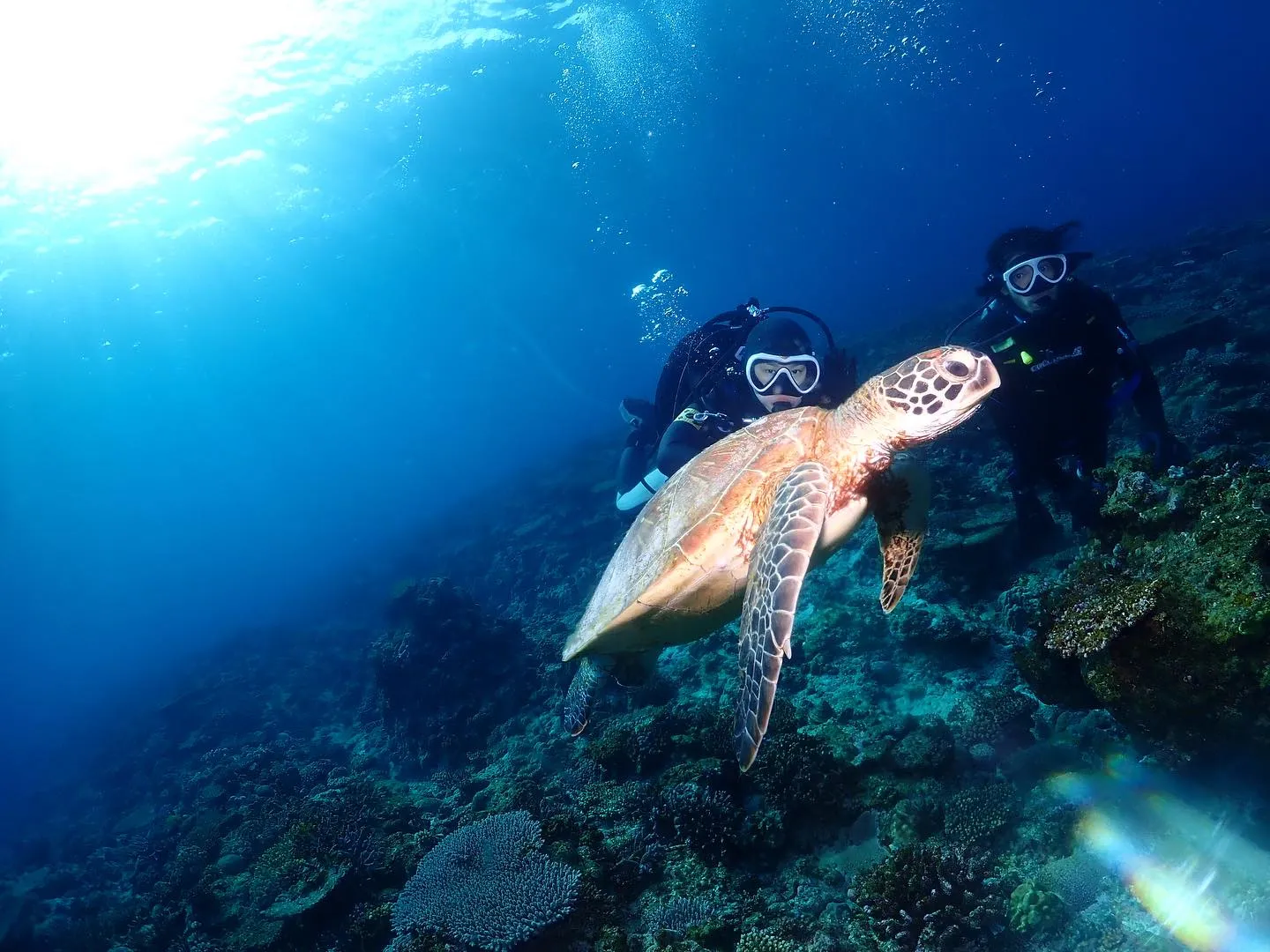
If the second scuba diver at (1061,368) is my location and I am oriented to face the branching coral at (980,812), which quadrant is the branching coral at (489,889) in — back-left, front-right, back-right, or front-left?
front-right

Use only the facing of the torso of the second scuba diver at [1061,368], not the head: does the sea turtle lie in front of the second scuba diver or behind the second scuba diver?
in front

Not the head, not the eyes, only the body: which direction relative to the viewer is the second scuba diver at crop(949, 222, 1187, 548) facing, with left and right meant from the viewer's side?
facing the viewer

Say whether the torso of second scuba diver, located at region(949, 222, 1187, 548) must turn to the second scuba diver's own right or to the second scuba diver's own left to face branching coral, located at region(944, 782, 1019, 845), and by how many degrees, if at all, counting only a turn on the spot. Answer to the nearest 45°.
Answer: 0° — they already face it

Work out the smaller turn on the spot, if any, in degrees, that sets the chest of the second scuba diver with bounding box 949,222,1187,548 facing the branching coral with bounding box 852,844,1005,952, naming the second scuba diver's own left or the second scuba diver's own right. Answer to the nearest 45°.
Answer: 0° — they already face it

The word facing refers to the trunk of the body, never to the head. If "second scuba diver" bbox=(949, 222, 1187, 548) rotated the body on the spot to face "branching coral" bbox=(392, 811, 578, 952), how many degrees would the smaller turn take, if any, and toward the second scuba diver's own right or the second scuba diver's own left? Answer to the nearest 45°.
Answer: approximately 45° to the second scuba diver's own right

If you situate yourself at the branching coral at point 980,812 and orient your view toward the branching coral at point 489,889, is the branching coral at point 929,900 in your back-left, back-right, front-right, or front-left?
front-left
